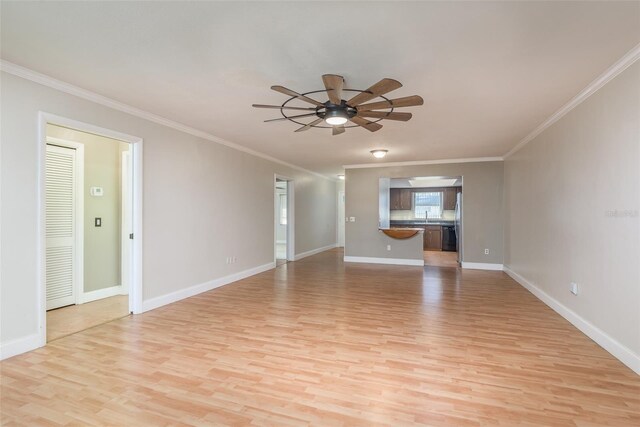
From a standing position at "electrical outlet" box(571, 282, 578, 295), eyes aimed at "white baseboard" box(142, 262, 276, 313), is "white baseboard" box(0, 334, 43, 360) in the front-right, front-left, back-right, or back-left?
front-left

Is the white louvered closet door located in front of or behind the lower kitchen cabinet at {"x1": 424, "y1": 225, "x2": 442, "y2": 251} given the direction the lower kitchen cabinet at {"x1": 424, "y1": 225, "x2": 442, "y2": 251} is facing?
in front

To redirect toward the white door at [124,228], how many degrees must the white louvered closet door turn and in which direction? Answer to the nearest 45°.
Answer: approximately 45° to its left

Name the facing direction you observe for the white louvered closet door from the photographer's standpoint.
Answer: facing the viewer and to the right of the viewer

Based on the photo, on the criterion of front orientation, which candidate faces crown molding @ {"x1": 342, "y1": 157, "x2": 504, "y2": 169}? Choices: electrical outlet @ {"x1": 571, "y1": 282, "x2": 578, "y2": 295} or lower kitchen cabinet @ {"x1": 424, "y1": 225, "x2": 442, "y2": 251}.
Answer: the lower kitchen cabinet

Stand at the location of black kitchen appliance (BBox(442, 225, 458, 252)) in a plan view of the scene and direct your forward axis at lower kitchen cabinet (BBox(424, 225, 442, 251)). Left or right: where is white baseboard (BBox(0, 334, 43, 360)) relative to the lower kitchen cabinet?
left

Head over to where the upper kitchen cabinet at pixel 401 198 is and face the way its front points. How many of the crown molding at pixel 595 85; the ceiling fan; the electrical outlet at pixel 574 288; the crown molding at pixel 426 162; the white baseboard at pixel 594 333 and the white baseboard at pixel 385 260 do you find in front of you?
6

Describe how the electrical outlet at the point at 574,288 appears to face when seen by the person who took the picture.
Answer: facing the viewer and to the left of the viewer

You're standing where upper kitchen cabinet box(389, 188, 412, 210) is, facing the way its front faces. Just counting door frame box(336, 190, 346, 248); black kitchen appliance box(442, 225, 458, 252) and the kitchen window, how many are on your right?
1

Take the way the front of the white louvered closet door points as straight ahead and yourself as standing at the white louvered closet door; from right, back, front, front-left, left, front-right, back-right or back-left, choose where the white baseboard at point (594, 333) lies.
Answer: front

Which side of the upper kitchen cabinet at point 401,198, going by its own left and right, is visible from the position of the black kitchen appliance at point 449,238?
left

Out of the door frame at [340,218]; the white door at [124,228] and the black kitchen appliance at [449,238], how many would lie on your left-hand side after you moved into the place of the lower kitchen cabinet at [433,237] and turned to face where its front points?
1

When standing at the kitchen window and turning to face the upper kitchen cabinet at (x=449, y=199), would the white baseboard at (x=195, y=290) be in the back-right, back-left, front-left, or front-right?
back-right

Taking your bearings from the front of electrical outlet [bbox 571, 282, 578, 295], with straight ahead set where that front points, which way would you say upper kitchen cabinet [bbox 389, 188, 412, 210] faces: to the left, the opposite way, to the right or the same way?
to the left

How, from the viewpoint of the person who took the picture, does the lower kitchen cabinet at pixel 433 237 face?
facing the viewer

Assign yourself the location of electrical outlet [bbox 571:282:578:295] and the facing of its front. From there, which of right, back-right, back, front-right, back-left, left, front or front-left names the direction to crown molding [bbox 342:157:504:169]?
right
